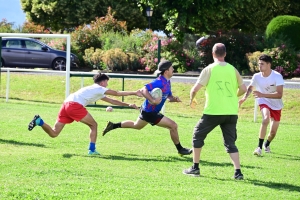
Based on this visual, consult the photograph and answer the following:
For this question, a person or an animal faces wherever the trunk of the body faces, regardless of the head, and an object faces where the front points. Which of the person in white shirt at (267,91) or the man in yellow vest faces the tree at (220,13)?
the man in yellow vest

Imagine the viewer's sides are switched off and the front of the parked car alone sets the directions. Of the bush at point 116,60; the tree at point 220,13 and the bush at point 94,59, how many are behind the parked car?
0

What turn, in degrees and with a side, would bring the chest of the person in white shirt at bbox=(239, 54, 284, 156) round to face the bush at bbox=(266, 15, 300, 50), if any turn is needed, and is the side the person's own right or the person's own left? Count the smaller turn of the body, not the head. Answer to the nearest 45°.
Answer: approximately 135° to the person's own right

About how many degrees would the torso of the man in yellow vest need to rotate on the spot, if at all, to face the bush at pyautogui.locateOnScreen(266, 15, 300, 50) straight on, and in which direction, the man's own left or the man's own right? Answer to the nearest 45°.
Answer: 0° — they already face it

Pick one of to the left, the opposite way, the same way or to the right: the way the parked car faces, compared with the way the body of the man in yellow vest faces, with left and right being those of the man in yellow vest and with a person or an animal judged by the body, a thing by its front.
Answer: to the right

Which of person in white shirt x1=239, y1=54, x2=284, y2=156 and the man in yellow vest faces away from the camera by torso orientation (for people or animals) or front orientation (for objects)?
the man in yellow vest

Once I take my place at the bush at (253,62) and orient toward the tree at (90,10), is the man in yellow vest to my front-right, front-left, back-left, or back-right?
back-left

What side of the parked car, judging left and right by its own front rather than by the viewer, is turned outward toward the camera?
right

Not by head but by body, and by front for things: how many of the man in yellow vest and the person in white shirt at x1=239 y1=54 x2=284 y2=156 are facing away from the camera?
1

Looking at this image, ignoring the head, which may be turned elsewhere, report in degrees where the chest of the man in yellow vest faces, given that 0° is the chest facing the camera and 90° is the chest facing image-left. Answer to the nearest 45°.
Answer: approximately 180°

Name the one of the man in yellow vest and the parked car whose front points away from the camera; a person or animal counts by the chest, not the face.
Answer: the man in yellow vest

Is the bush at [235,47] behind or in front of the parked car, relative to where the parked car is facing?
in front
